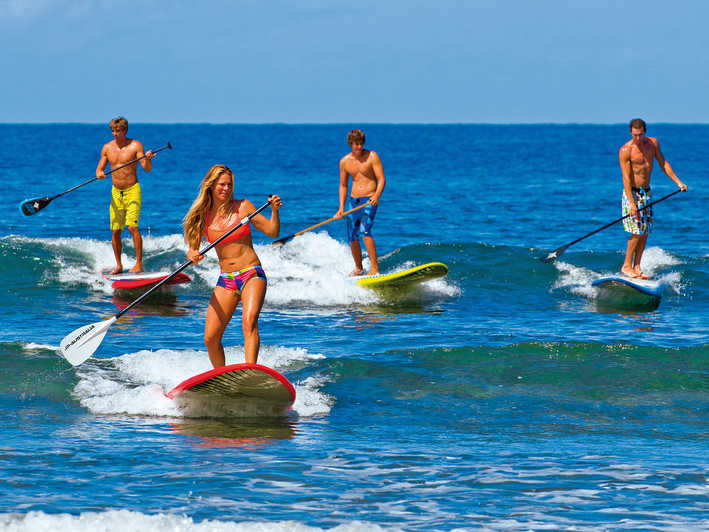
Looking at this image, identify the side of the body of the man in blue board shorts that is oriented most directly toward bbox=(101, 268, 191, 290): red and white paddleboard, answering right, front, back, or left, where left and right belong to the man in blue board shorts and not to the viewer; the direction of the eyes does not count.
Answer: right

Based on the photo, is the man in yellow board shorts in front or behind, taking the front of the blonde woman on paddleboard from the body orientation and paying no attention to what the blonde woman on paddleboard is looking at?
behind

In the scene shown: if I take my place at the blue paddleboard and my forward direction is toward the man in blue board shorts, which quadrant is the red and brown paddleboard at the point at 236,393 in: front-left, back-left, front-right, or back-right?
front-left

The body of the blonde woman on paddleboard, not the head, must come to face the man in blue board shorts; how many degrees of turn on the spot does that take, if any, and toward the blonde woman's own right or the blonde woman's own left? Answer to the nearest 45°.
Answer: approximately 180°

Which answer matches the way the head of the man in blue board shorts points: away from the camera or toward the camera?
toward the camera

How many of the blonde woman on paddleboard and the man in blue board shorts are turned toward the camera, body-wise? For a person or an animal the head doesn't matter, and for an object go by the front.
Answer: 2

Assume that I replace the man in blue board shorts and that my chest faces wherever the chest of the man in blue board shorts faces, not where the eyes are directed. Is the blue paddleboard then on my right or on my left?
on my left

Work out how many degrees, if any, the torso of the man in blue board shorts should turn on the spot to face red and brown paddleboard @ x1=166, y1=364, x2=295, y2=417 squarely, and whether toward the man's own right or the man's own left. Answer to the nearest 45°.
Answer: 0° — they already face it

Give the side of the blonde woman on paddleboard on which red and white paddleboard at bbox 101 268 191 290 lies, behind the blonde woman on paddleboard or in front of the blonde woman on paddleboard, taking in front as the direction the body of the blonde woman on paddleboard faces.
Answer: behind

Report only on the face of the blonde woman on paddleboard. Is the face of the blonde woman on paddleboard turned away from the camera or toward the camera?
toward the camera

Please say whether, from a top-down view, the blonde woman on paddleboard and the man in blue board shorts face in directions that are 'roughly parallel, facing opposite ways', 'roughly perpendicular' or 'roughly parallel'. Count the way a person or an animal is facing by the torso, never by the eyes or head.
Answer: roughly parallel

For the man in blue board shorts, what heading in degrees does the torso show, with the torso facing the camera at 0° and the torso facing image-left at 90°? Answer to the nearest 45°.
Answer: approximately 0°

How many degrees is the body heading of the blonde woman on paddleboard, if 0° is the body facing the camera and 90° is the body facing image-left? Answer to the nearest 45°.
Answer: approximately 0°
